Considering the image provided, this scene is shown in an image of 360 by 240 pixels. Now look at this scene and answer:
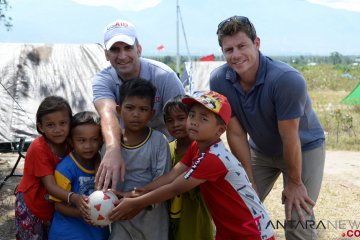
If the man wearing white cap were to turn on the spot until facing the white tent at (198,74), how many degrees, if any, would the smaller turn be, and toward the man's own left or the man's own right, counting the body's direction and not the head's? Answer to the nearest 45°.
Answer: approximately 180°

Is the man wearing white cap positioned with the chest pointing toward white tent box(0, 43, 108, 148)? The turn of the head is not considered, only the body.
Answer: no

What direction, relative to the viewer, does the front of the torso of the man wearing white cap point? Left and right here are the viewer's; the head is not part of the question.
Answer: facing the viewer

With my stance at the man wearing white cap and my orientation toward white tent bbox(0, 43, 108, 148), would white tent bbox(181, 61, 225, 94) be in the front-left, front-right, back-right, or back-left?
front-right

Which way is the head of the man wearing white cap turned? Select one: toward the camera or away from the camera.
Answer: toward the camera
